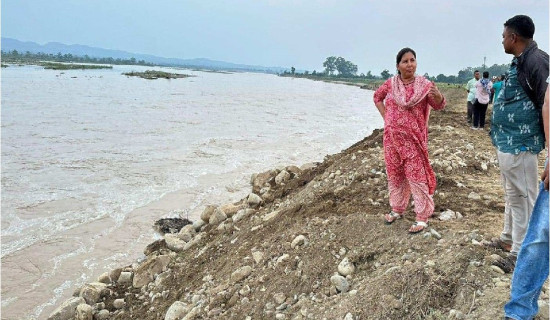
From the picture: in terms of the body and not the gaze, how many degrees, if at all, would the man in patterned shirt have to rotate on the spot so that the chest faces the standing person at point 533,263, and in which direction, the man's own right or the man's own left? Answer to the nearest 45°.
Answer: approximately 90° to the man's own left

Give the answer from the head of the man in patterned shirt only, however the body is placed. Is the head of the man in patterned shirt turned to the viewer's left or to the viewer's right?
to the viewer's left

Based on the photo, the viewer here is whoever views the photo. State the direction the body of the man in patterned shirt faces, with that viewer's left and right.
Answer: facing to the left of the viewer

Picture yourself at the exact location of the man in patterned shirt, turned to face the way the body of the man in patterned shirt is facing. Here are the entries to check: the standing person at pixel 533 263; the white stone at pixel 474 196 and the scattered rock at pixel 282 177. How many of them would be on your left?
1

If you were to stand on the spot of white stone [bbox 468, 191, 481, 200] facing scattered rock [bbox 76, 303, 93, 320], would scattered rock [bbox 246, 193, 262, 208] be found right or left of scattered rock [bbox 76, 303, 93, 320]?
right

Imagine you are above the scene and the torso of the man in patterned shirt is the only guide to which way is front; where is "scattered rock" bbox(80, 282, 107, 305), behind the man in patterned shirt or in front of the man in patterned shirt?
in front

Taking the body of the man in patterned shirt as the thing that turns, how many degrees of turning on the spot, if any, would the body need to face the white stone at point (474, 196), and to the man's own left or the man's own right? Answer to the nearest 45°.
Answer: approximately 90° to the man's own right
